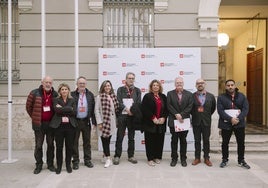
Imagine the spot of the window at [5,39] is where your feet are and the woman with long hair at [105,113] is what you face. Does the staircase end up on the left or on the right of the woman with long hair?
left

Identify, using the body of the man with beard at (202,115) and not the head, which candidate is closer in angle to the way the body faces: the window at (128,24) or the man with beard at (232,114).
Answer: the man with beard

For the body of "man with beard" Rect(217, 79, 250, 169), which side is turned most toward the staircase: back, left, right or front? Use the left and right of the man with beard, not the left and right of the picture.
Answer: back

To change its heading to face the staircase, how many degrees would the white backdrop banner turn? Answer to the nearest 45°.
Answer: approximately 90° to its left

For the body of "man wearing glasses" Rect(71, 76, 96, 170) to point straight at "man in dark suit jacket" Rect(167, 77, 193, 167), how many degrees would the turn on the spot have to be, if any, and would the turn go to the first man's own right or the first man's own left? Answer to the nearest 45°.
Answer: approximately 90° to the first man's own left

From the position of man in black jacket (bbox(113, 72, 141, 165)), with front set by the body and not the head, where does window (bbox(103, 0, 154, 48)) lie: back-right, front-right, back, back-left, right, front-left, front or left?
back

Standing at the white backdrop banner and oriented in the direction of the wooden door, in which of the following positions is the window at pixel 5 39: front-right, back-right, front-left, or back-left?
back-left

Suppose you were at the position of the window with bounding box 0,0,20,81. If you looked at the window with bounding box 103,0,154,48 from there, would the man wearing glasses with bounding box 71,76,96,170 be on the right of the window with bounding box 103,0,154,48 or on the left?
right

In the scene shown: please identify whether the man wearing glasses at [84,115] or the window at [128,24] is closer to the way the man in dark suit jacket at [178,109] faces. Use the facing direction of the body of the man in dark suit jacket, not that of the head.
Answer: the man wearing glasses
